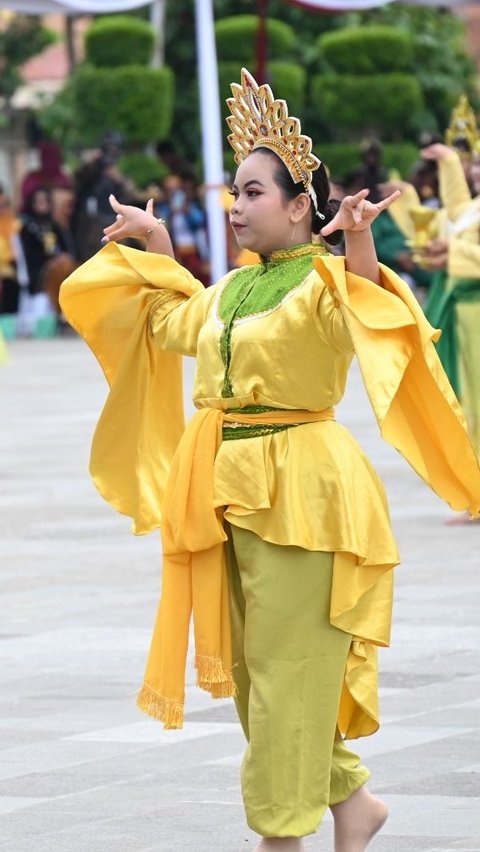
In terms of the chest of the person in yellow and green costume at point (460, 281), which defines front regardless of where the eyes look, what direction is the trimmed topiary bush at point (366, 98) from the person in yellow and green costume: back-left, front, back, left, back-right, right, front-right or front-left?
back-right

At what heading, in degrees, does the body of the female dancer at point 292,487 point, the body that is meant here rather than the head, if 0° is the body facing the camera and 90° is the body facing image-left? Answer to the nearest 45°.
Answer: approximately 45°

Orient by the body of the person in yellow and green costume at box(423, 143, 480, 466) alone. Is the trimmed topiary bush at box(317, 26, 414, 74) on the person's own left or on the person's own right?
on the person's own right

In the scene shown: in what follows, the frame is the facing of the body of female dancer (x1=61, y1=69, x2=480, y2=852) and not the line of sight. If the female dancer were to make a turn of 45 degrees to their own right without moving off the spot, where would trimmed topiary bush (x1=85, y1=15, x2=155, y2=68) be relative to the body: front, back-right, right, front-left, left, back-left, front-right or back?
right

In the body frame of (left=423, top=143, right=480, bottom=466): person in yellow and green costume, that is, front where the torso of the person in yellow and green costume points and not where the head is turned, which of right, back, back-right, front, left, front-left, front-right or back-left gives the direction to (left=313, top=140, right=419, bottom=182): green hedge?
back-right

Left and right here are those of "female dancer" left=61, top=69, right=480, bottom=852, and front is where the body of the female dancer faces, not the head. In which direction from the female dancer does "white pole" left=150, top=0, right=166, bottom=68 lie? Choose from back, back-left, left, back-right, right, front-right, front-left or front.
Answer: back-right

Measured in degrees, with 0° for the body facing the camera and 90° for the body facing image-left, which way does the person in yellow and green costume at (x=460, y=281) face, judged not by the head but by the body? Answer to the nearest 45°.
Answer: approximately 45°

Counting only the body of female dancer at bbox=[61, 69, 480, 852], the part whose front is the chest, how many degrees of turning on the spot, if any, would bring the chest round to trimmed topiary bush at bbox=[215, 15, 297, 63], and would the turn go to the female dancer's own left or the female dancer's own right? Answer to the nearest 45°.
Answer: approximately 135° to the female dancer's own right
